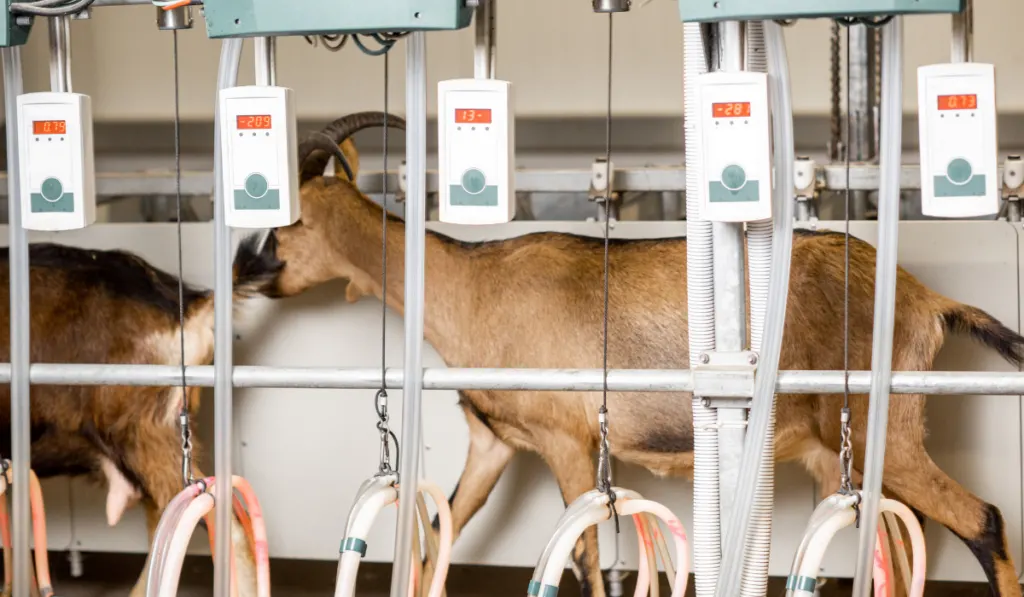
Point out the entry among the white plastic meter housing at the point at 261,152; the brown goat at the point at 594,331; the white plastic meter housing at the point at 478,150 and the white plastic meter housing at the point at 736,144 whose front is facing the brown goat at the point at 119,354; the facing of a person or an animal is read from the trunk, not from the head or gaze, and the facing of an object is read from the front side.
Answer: the brown goat at the point at 594,331

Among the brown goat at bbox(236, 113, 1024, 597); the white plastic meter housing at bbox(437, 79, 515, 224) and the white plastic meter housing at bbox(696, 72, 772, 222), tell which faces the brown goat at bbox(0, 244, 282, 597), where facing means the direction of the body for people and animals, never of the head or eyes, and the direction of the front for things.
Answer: the brown goat at bbox(236, 113, 1024, 597)

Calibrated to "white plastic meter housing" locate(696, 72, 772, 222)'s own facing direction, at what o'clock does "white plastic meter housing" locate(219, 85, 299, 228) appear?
"white plastic meter housing" locate(219, 85, 299, 228) is roughly at 3 o'clock from "white plastic meter housing" locate(696, 72, 772, 222).

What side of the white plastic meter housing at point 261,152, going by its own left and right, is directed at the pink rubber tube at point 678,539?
left

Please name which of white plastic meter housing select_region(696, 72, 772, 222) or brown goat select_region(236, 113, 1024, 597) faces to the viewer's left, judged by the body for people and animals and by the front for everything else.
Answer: the brown goat

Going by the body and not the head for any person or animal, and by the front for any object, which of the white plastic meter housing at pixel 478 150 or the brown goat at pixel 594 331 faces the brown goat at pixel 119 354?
the brown goat at pixel 594 331

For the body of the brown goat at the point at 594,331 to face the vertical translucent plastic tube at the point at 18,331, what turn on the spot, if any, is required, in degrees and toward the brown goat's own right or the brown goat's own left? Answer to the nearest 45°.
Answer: approximately 45° to the brown goat's own left

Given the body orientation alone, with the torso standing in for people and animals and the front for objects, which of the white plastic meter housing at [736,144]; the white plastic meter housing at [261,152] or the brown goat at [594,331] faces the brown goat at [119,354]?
the brown goat at [594,331]

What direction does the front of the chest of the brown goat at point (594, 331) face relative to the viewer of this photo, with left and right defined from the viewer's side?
facing to the left of the viewer

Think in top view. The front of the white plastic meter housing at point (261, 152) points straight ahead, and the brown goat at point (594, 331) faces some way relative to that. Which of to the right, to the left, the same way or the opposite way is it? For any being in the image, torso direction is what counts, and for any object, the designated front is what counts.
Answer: to the right

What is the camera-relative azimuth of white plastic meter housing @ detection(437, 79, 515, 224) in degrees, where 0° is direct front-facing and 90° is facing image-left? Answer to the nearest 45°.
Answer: approximately 0°
